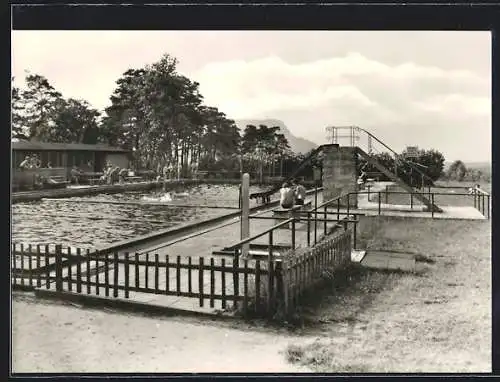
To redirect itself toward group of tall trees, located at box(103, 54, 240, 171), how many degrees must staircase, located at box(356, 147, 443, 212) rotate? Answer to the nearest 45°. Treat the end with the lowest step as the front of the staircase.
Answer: approximately 135° to its left

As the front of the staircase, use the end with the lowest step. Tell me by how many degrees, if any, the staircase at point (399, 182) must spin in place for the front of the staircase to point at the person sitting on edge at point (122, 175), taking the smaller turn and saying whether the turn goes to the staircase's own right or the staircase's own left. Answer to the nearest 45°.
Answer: approximately 135° to the staircase's own left

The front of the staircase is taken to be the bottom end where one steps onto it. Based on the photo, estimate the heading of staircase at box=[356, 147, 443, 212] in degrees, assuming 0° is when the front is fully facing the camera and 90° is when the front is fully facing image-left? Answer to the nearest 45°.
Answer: approximately 270°

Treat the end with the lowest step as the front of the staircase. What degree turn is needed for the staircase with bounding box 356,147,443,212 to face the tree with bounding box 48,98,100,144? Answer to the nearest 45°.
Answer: approximately 135° to its left

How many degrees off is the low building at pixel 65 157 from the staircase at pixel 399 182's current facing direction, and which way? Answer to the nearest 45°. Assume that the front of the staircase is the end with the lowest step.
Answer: approximately 135° to its left

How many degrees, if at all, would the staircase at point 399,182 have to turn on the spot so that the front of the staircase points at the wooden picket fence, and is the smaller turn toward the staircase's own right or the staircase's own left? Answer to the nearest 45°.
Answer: approximately 90° to the staircase's own right

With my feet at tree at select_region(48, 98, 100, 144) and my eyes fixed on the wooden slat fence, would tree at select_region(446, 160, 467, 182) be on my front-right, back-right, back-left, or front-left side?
front-left

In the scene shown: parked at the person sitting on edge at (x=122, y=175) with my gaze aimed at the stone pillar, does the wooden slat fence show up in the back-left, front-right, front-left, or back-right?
front-right

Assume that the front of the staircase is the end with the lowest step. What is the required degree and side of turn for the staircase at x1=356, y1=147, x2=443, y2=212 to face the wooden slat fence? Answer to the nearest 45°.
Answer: approximately 90° to its right
